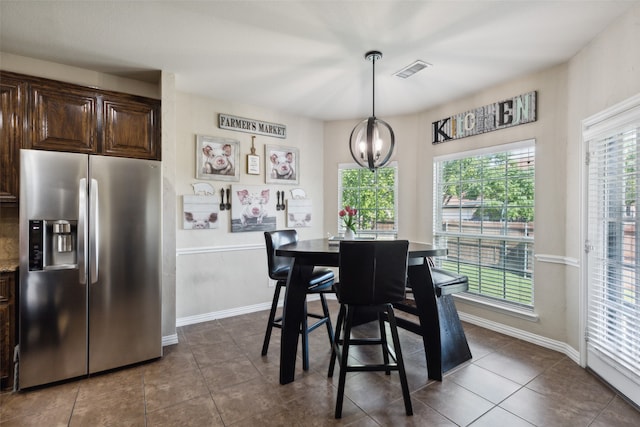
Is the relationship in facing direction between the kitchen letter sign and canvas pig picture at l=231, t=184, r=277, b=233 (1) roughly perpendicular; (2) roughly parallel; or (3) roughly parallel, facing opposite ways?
roughly perpendicular

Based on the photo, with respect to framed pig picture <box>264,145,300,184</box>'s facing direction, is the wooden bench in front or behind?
in front

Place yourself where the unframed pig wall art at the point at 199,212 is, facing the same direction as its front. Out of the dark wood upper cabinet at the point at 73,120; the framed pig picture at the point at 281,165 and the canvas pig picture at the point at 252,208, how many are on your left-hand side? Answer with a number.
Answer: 2

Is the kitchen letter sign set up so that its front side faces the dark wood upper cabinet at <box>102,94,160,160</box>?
yes

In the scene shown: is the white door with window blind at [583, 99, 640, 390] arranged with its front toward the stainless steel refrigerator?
yes

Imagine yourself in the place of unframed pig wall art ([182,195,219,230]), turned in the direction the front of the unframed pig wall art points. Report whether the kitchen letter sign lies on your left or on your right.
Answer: on your left

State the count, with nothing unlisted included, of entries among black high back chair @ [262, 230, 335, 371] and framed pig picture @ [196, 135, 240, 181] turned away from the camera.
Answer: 0

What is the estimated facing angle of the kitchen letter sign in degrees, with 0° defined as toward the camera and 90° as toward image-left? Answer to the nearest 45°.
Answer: approximately 45°

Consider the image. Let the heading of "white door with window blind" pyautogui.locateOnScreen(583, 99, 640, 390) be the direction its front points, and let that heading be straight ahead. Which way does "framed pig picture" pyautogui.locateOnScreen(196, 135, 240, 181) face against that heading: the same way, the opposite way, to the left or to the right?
to the left

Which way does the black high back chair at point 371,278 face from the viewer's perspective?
away from the camera

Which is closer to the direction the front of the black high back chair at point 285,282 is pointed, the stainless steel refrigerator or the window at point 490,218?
the window

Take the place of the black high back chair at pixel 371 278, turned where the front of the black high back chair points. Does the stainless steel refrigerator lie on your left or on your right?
on your left
